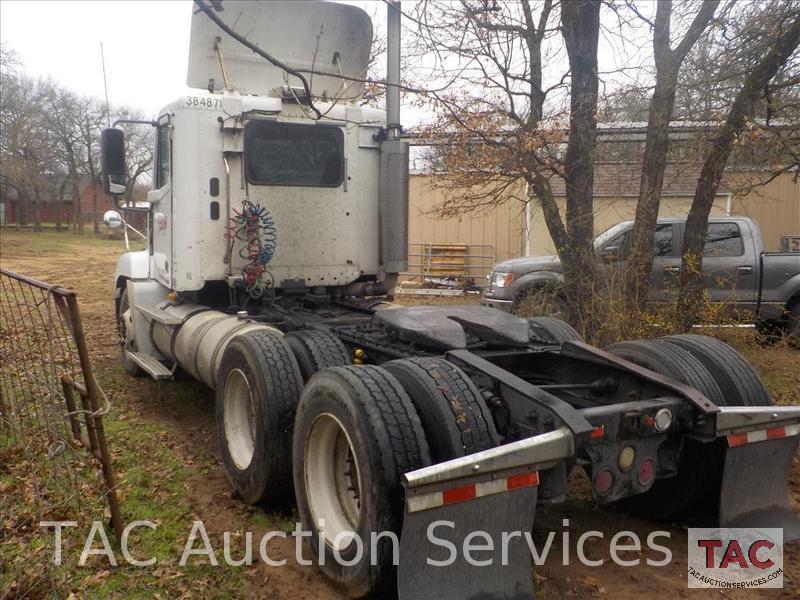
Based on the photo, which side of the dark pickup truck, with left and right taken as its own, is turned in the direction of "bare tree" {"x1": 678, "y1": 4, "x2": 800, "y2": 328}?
left

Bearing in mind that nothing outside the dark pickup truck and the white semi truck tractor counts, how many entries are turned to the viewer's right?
0

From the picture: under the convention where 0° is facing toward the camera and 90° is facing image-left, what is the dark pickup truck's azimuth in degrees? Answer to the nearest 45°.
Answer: approximately 90°

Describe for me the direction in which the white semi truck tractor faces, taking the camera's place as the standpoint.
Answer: facing away from the viewer and to the left of the viewer

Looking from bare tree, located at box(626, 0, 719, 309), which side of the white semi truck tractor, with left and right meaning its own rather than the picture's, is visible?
right

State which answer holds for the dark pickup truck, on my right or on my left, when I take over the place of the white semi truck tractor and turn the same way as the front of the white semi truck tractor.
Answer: on my right

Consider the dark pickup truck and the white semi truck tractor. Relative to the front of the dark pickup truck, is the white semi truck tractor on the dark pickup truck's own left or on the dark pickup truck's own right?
on the dark pickup truck's own left

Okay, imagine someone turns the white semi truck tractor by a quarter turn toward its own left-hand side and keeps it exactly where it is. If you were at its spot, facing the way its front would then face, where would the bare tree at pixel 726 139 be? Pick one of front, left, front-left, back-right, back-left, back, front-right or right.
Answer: back

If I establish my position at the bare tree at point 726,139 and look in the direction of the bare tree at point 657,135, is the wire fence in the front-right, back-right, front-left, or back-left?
front-left
